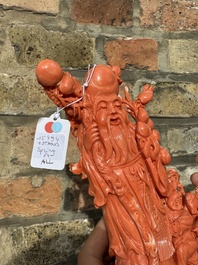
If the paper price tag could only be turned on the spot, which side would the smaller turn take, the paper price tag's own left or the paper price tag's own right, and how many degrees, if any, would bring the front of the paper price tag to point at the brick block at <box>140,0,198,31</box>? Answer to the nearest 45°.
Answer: approximately 135° to the paper price tag's own left

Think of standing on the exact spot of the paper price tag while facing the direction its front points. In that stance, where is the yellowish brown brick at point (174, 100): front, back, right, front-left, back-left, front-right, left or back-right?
back-left

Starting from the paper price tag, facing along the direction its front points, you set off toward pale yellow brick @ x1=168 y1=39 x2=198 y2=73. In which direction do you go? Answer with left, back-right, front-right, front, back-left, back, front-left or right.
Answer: back-left

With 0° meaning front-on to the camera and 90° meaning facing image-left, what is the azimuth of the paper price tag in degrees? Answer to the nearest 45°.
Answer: approximately 0°
